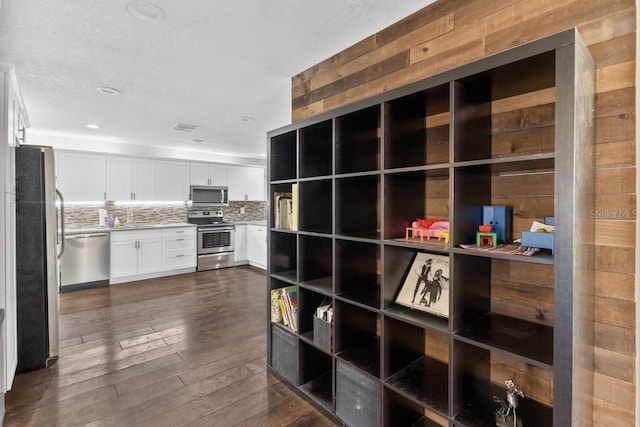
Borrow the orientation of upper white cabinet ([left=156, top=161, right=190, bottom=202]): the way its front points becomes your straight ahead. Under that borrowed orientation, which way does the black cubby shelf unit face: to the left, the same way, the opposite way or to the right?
to the right

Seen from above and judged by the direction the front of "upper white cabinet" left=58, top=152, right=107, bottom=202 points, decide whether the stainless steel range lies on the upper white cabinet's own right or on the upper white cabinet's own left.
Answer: on the upper white cabinet's own left

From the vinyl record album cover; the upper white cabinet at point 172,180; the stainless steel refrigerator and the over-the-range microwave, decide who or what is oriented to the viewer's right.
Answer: the stainless steel refrigerator

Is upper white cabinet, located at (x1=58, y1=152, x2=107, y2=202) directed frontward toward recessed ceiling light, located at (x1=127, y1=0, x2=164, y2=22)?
yes

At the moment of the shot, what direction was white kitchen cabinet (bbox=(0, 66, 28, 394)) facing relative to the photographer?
facing to the right of the viewer

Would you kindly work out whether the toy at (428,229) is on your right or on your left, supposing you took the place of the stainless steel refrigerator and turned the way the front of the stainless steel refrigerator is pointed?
on your right

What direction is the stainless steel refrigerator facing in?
to the viewer's right
